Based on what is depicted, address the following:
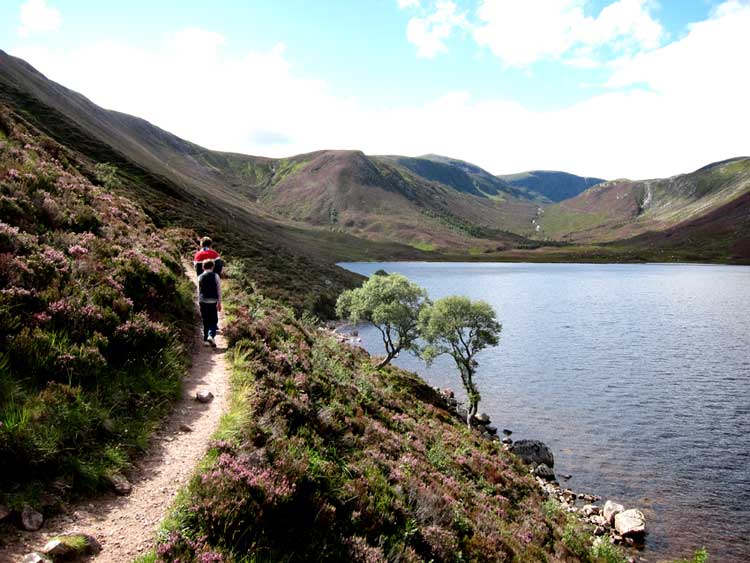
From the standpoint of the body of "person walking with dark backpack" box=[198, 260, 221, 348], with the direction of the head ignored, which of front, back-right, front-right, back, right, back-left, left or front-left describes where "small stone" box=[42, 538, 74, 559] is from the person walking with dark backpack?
back

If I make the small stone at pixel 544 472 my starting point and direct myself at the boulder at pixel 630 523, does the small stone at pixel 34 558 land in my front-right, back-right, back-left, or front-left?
front-right

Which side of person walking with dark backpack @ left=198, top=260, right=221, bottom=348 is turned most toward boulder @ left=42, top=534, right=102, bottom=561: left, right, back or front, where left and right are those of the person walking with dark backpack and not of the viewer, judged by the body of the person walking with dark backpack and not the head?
back

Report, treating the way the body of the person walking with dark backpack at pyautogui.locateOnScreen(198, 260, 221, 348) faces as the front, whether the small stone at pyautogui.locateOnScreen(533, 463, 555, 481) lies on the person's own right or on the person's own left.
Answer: on the person's own right

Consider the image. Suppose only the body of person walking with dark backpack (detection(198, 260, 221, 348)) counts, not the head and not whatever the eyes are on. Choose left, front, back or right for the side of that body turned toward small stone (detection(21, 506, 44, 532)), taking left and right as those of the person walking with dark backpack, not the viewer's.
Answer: back

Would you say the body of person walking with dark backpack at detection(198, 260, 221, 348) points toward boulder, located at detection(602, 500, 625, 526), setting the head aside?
no

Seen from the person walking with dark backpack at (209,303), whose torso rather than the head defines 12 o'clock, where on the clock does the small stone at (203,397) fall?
The small stone is roughly at 6 o'clock from the person walking with dark backpack.

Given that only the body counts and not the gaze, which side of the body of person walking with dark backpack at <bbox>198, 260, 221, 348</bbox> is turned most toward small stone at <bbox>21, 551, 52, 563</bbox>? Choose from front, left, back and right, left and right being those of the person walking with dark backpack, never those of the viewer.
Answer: back

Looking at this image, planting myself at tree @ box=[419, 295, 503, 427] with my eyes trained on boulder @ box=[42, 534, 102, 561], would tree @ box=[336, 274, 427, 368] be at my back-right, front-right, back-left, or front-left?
back-right

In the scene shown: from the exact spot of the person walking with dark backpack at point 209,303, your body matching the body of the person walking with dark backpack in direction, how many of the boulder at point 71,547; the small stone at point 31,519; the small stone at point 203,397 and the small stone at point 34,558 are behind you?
4

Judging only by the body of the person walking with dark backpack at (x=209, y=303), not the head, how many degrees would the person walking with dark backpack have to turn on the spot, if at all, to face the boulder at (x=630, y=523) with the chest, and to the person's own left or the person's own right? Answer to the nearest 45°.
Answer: approximately 90° to the person's own right

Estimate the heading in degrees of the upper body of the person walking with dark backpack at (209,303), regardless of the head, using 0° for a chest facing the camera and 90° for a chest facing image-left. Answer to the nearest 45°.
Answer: approximately 180°

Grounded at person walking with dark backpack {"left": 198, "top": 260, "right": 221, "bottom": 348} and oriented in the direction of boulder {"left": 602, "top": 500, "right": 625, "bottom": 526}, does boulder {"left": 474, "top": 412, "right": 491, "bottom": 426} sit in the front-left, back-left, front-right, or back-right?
front-left
